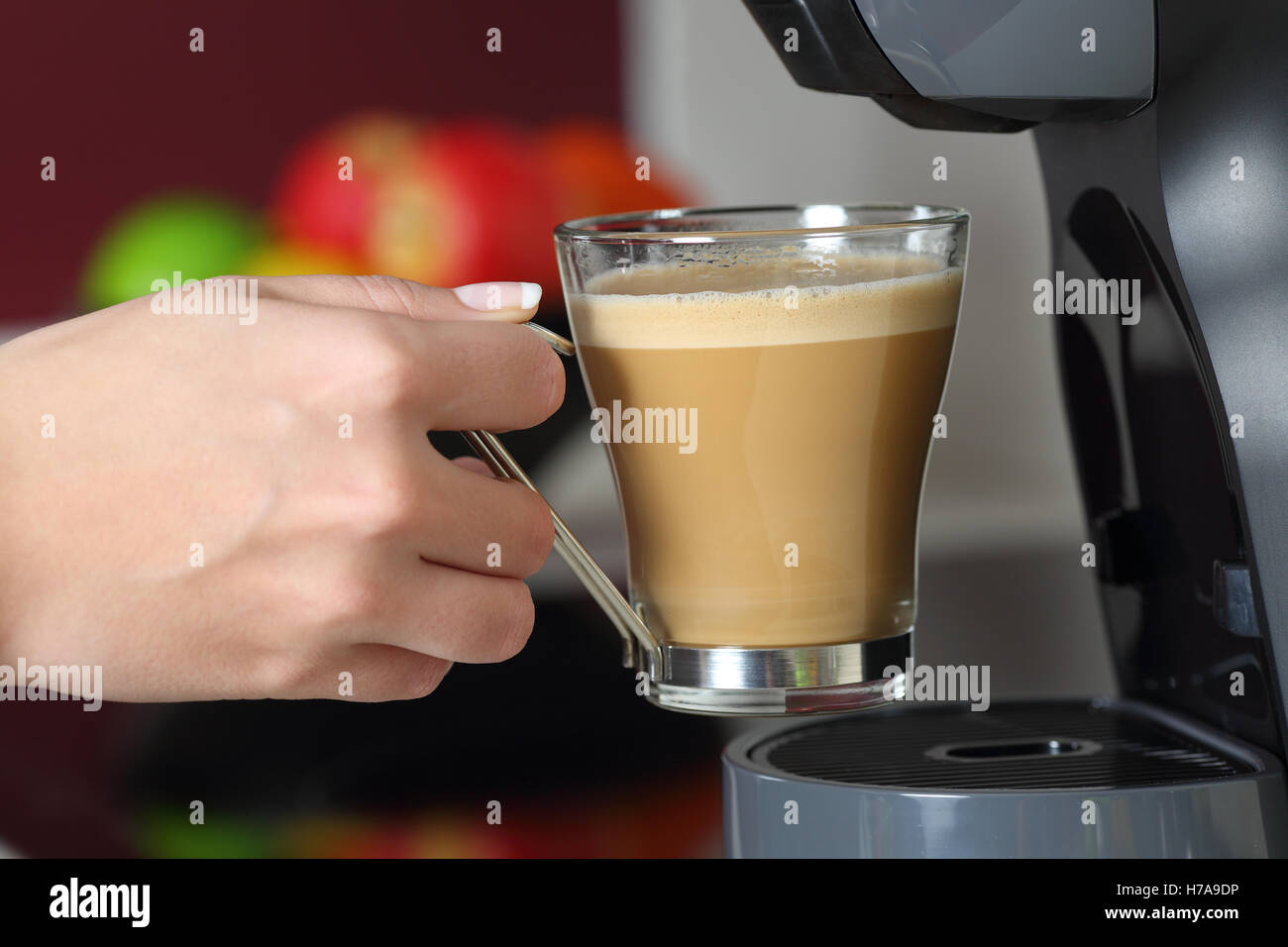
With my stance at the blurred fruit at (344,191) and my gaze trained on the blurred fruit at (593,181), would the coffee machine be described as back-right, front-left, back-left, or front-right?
front-right

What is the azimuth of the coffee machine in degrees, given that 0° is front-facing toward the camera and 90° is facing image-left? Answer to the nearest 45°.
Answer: approximately 45°
